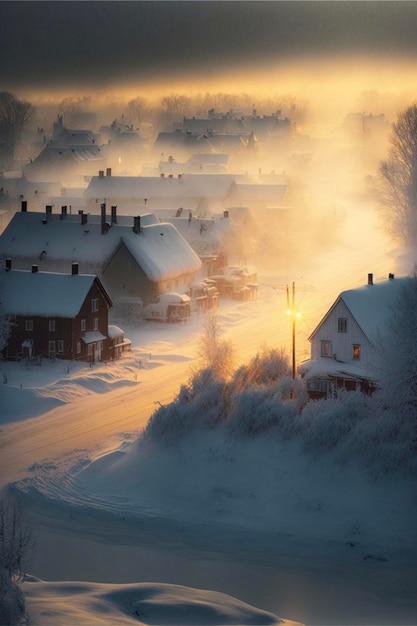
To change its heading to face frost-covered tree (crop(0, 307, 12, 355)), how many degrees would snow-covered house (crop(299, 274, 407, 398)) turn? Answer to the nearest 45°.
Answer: approximately 90° to its right

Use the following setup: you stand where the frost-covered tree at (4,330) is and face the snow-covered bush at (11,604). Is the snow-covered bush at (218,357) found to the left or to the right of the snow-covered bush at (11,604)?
left

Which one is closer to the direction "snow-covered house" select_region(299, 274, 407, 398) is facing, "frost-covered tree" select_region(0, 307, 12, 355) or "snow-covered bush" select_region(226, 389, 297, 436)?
the snow-covered bush

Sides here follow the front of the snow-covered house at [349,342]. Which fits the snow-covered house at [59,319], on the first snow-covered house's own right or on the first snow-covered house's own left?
on the first snow-covered house's own right

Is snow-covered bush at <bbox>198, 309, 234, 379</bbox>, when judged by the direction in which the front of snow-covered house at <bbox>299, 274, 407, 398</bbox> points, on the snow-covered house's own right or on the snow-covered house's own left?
on the snow-covered house's own right

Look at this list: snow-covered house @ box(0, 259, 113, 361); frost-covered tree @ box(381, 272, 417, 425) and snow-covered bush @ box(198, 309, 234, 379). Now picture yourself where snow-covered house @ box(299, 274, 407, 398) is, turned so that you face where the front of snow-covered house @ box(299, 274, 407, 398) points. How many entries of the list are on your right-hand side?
2

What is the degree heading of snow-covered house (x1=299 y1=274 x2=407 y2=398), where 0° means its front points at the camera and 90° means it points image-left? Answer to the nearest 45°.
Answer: approximately 45°

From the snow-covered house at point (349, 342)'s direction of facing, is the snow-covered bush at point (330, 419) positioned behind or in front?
in front

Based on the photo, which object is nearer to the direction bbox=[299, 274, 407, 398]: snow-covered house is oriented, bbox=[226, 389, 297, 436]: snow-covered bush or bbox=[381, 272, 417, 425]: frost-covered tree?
the snow-covered bush
